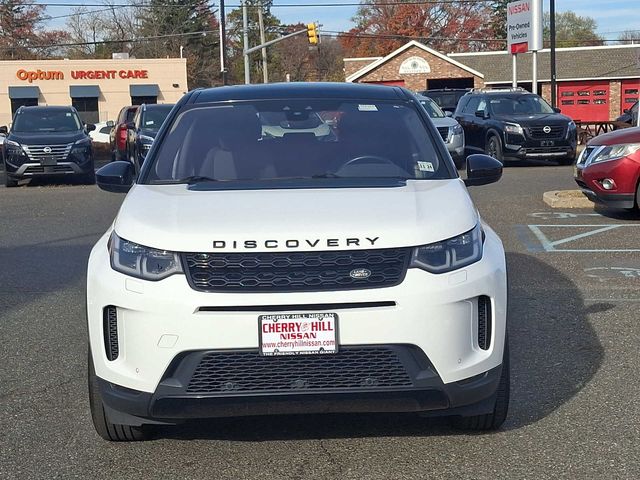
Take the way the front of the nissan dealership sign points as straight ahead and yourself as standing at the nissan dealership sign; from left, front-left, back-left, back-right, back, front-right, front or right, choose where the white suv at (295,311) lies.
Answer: front-left

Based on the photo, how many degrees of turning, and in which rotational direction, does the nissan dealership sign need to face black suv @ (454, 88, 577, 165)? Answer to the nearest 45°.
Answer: approximately 45° to its left

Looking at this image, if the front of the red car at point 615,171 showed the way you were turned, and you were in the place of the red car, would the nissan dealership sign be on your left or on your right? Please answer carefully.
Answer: on your right

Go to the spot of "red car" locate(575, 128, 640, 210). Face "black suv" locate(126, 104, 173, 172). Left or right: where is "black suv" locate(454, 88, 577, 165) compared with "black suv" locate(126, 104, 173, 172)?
right

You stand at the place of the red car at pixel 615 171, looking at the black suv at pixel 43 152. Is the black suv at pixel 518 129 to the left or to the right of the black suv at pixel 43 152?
right

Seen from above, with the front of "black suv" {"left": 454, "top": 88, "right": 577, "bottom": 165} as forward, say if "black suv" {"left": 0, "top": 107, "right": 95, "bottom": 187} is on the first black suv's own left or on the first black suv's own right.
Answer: on the first black suv's own right

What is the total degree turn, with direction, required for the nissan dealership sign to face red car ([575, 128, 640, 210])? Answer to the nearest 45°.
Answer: approximately 45° to its left

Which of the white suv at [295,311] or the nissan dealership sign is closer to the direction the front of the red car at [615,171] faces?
the white suv

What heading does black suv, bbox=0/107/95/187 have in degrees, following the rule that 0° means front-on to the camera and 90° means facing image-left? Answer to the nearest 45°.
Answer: approximately 0°

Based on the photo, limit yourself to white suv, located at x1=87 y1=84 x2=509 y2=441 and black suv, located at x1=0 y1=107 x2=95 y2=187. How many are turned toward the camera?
2

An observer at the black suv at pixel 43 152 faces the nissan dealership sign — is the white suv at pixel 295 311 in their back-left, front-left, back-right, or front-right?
back-right
